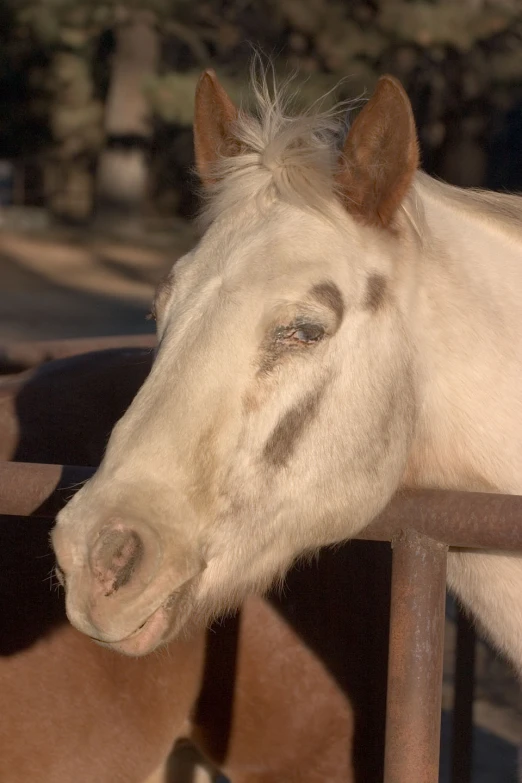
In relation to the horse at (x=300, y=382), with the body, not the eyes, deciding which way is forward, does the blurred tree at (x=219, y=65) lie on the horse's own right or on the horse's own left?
on the horse's own right

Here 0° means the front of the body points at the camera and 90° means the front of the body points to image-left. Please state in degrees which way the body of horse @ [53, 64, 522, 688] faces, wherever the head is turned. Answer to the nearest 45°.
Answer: approximately 45°

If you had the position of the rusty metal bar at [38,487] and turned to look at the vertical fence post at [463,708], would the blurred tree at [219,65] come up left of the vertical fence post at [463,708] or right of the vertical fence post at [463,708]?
left
